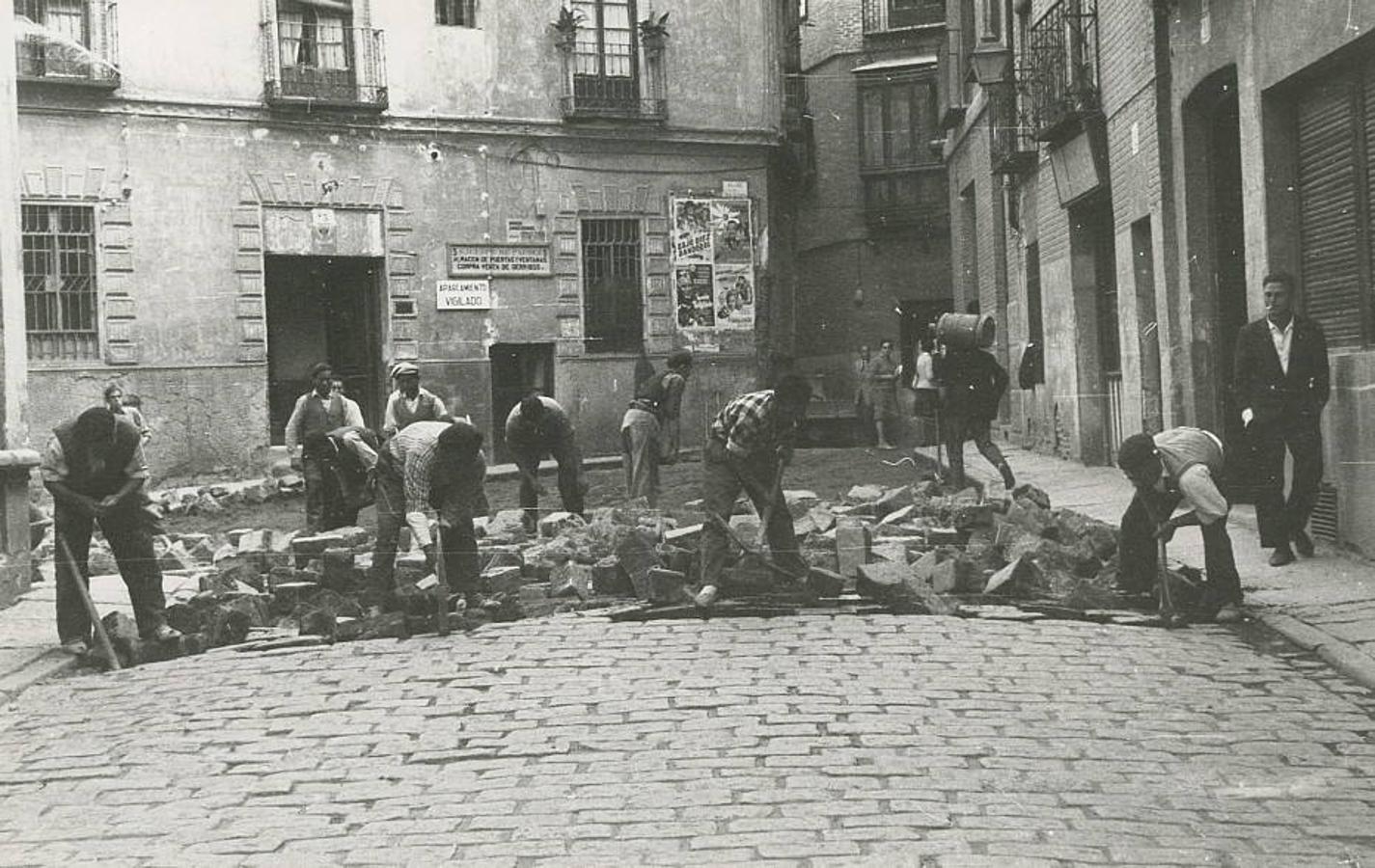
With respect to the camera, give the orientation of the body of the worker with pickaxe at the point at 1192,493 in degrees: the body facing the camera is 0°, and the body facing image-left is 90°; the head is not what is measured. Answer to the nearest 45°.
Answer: approximately 45°

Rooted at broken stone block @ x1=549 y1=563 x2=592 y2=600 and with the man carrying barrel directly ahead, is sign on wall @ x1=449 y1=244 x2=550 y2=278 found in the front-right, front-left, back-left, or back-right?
front-left

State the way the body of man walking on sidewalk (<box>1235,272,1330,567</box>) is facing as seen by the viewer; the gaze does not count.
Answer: toward the camera

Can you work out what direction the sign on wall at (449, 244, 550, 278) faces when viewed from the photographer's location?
facing the viewer

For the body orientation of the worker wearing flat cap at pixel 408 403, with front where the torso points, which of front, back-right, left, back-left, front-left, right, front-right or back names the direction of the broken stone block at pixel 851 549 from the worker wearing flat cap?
front-left

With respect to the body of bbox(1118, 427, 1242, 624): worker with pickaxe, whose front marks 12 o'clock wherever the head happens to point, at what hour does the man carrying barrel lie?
The man carrying barrel is roughly at 4 o'clock from the worker with pickaxe.

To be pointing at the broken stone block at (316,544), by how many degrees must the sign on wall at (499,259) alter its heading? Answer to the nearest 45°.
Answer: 0° — it already faces it

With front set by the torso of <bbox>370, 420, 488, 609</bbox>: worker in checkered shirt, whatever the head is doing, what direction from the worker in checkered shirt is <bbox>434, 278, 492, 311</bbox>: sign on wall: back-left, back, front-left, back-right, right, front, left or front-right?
back-left

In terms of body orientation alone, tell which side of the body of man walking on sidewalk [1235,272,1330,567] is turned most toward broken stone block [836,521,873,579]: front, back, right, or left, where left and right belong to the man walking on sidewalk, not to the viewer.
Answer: right

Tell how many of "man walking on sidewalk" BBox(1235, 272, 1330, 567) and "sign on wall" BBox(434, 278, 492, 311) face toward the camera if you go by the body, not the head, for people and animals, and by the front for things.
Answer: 2

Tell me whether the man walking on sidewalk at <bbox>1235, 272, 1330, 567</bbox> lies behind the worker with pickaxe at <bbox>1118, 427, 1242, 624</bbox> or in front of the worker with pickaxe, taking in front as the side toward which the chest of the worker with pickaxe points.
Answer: behind
